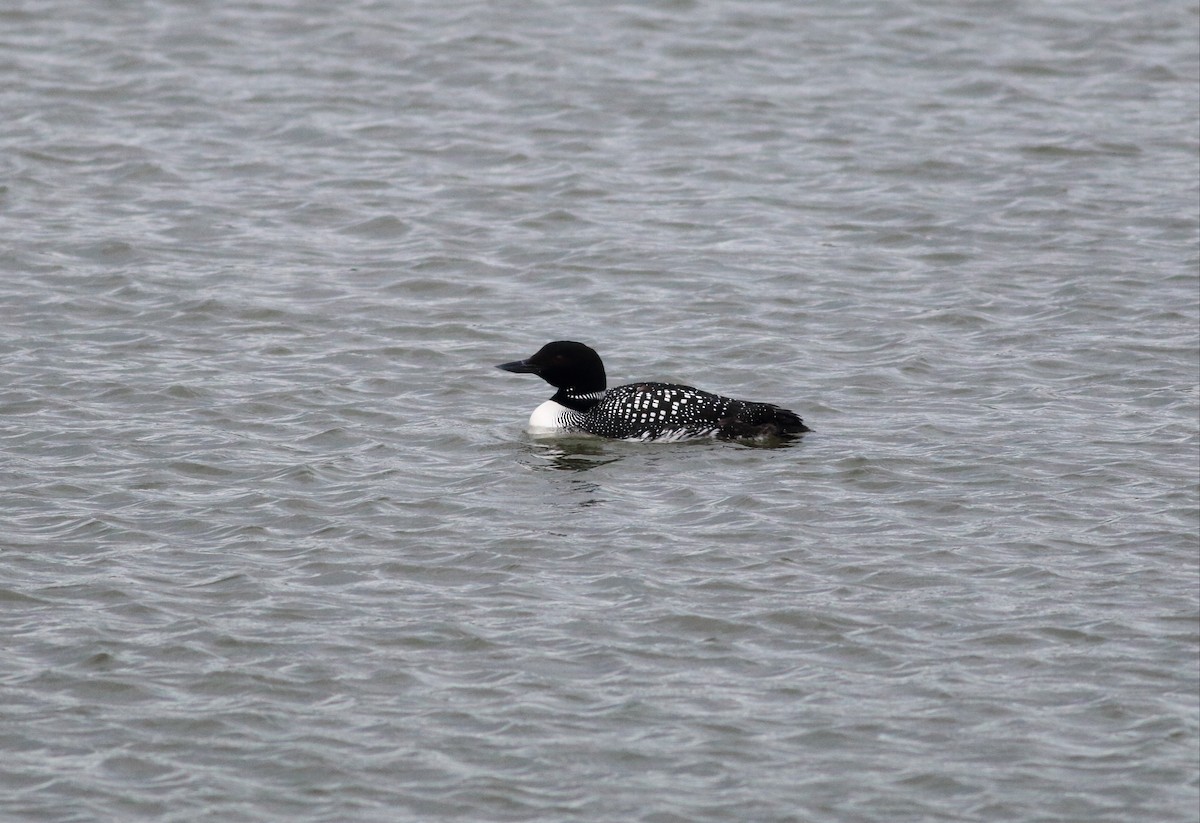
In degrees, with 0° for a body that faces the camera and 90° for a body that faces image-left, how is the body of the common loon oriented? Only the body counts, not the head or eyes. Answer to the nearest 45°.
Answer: approximately 90°
